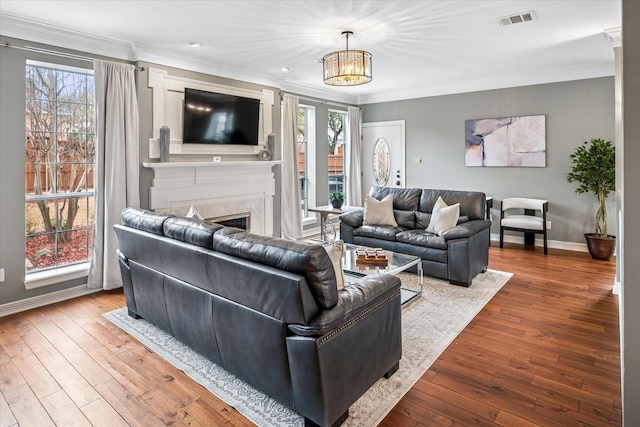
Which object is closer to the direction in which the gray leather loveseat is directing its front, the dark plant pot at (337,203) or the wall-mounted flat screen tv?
the wall-mounted flat screen tv

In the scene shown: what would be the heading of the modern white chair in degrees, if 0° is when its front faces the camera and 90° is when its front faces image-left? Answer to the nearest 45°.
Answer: approximately 45°

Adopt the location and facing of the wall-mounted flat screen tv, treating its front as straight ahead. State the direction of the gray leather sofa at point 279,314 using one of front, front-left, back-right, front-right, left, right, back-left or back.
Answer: front-right

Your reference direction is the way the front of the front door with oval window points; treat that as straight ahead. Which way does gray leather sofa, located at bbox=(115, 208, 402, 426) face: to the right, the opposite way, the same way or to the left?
the opposite way

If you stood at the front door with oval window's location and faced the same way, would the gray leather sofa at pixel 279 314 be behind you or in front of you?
in front
